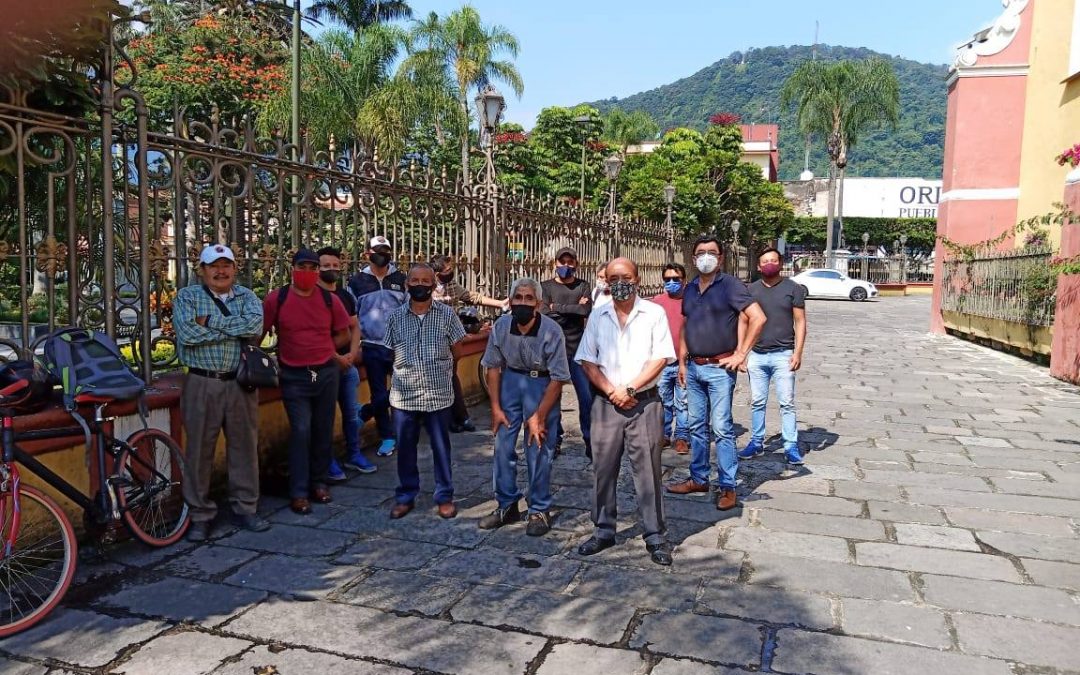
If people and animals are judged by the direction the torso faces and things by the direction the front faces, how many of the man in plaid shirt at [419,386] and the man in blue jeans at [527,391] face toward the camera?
2

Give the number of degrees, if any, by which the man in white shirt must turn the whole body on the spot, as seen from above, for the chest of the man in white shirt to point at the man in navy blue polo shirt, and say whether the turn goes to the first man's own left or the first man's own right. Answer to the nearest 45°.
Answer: approximately 135° to the first man's own left

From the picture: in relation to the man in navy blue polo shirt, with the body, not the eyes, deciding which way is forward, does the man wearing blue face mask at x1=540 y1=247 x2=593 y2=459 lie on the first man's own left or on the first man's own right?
on the first man's own right

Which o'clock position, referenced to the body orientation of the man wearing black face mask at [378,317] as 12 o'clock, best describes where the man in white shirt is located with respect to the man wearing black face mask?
The man in white shirt is roughly at 11 o'clock from the man wearing black face mask.

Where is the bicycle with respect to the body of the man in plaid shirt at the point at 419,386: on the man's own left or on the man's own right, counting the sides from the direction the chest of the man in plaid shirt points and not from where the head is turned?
on the man's own right

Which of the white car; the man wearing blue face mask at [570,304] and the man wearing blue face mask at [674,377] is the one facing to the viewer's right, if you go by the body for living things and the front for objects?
the white car

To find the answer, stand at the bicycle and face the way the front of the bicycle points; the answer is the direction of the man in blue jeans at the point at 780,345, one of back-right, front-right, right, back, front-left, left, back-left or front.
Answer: back-left
